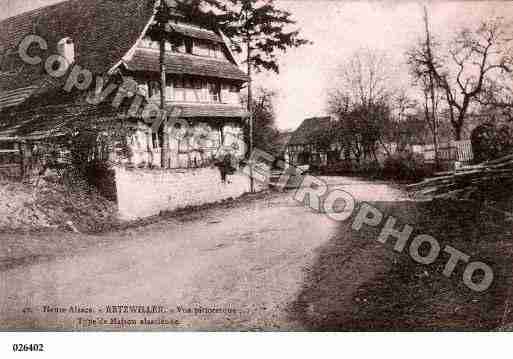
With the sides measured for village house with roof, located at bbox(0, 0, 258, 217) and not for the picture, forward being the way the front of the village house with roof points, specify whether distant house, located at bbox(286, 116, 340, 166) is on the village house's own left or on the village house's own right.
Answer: on the village house's own left

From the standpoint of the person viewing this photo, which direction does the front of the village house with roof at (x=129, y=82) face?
facing the viewer and to the right of the viewer

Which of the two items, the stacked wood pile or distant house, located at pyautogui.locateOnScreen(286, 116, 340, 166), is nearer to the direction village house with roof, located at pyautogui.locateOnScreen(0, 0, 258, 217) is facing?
the stacked wood pile

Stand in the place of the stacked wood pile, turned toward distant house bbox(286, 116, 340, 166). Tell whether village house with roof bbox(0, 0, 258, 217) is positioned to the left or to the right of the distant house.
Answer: left

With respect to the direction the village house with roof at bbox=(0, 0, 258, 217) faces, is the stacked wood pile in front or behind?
in front

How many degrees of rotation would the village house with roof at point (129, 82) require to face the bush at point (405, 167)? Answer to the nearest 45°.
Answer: approximately 45° to its left
